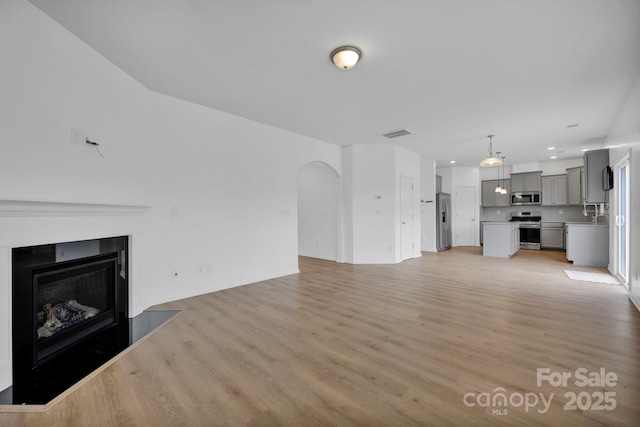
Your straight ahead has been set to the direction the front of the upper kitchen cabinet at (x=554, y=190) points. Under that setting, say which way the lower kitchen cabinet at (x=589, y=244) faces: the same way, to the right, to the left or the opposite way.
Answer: to the right

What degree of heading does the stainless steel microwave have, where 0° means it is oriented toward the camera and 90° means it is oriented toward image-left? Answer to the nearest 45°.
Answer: approximately 0°

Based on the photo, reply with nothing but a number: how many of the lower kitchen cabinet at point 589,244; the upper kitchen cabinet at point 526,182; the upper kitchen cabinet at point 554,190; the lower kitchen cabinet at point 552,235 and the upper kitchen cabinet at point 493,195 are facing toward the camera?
4

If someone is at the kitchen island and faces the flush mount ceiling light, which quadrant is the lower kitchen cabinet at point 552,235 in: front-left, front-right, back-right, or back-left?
back-left

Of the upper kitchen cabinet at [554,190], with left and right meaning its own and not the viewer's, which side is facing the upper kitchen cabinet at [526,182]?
right

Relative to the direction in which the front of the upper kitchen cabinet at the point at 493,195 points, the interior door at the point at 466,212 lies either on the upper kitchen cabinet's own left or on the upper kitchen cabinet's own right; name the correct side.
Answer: on the upper kitchen cabinet's own right

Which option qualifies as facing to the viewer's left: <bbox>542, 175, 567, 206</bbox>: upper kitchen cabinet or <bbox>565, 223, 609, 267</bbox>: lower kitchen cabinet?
the lower kitchen cabinet
